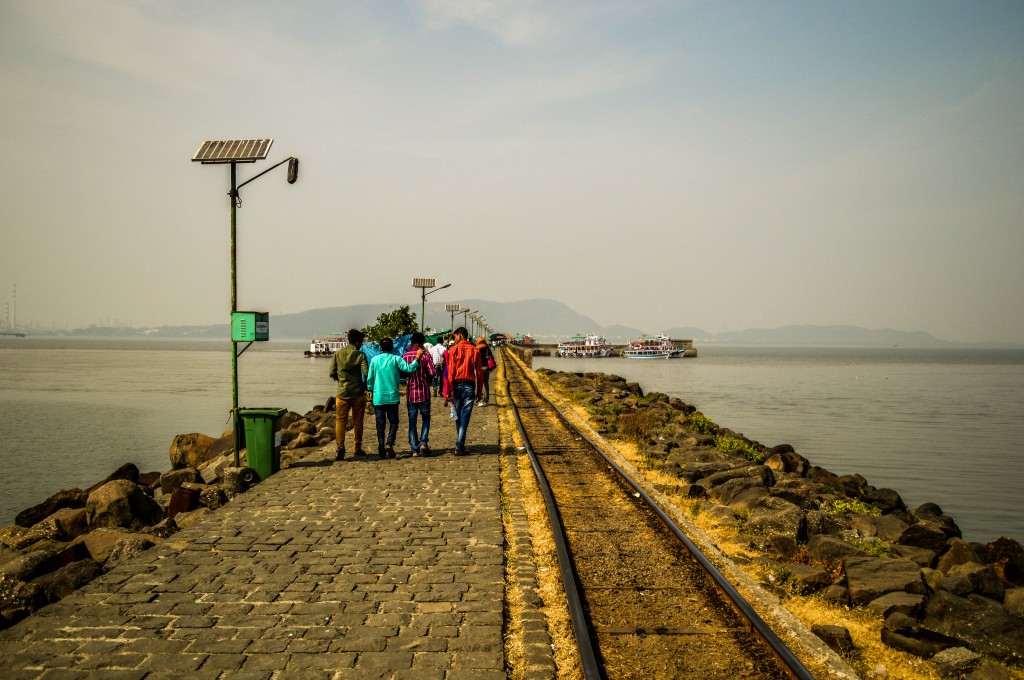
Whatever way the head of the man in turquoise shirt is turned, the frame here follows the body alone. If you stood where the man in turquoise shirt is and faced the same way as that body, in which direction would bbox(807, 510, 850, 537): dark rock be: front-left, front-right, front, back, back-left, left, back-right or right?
back-right

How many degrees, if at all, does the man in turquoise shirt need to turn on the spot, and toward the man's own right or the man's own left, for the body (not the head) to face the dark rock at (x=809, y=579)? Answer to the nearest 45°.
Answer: approximately 135° to the man's own right

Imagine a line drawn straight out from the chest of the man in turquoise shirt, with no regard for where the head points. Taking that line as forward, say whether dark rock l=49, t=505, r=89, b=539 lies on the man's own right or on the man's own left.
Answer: on the man's own left

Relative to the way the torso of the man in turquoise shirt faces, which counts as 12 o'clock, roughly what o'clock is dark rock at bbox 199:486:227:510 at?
The dark rock is roughly at 8 o'clock from the man in turquoise shirt.

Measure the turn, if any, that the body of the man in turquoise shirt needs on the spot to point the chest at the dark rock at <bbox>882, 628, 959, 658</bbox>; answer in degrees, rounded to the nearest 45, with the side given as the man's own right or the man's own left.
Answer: approximately 135° to the man's own right

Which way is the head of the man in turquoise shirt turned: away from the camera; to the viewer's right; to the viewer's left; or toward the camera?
away from the camera

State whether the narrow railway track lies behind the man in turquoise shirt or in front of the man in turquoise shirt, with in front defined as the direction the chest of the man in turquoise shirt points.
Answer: behind

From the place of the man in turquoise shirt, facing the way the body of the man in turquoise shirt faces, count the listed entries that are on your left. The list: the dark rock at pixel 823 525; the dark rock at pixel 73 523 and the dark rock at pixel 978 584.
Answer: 1

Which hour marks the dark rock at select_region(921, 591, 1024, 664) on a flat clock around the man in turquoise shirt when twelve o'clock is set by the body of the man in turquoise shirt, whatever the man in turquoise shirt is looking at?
The dark rock is roughly at 5 o'clock from the man in turquoise shirt.

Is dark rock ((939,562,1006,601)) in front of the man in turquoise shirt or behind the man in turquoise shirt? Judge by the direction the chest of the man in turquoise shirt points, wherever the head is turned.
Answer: behind

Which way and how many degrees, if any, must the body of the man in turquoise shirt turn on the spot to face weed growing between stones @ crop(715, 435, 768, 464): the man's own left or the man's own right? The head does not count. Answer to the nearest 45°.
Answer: approximately 45° to the man's own right

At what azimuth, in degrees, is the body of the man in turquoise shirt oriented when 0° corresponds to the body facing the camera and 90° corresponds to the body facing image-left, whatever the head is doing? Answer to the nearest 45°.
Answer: approximately 180°

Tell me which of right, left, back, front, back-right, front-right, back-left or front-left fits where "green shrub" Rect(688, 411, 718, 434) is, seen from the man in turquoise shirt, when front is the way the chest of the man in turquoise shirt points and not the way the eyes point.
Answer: front-right

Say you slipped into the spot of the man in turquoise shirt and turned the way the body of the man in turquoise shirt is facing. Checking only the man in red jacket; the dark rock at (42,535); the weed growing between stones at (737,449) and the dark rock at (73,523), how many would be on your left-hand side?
2

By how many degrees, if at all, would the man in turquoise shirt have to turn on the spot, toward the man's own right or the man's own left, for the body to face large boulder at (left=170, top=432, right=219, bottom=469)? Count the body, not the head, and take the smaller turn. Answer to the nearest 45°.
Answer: approximately 45° to the man's own left

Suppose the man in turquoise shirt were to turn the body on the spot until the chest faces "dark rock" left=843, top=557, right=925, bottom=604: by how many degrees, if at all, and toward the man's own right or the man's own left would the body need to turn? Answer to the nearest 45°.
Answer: approximately 135° to the man's own right

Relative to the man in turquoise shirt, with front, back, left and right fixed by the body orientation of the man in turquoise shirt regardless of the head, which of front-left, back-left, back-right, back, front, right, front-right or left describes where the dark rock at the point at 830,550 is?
back-right
